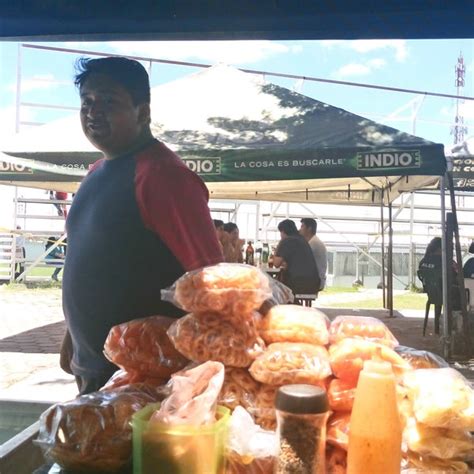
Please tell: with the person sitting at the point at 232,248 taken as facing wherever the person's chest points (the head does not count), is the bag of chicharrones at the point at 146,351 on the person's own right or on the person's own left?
on the person's own right

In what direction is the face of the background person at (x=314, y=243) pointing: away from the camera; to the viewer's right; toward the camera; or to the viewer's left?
to the viewer's left

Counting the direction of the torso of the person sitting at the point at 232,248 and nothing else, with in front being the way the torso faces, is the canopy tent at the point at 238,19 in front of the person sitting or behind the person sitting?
in front

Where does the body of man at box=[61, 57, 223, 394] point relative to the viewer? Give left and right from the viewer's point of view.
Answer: facing the viewer and to the left of the viewer

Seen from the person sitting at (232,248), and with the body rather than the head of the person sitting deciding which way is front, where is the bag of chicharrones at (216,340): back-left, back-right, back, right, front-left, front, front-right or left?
front-right

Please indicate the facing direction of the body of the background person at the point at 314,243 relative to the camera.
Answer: to the viewer's left

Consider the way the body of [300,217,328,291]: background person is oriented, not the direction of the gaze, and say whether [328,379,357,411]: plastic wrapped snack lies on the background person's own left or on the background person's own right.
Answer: on the background person's own left

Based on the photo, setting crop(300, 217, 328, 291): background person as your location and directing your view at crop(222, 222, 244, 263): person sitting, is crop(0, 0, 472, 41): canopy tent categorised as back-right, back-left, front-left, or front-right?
front-left

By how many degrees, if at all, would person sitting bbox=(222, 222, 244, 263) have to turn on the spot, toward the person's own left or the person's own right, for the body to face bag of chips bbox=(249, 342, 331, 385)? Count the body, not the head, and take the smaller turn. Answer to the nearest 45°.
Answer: approximately 45° to the person's own right

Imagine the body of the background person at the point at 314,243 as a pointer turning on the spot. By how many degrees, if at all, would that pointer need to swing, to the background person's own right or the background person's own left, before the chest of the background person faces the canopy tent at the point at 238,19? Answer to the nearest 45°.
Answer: approximately 90° to the background person's own left

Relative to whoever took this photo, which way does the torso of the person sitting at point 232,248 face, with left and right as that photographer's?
facing the viewer and to the right of the viewer

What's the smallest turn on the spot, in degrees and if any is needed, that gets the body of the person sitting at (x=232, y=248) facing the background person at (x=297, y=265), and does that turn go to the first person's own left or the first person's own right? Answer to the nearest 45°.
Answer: approximately 90° to the first person's own left

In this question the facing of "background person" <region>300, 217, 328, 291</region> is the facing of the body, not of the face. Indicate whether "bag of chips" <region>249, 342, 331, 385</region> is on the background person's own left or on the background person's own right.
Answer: on the background person's own left
